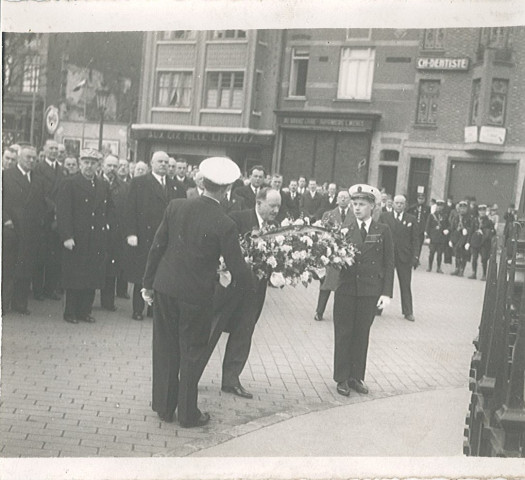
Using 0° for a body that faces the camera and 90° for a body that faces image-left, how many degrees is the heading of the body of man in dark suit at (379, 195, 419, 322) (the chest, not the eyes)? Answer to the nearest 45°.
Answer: approximately 0°

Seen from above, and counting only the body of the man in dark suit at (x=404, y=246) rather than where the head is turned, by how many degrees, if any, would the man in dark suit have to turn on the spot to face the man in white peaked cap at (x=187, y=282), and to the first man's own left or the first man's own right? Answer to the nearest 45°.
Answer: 0° — they already face them

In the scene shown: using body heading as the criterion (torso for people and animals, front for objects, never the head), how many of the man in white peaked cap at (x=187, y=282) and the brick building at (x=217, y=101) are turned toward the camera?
1

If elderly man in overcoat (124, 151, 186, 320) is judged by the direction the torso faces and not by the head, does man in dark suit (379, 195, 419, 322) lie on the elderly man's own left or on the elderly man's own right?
on the elderly man's own left

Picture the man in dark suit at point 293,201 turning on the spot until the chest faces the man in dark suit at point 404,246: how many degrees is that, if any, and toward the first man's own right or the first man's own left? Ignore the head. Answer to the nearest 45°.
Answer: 0° — they already face them

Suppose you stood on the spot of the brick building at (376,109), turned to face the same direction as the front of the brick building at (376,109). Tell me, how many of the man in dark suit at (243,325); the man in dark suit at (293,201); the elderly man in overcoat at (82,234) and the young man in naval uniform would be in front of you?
4

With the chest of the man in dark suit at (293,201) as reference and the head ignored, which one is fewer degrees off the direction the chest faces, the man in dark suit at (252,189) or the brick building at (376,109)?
the man in dark suit
